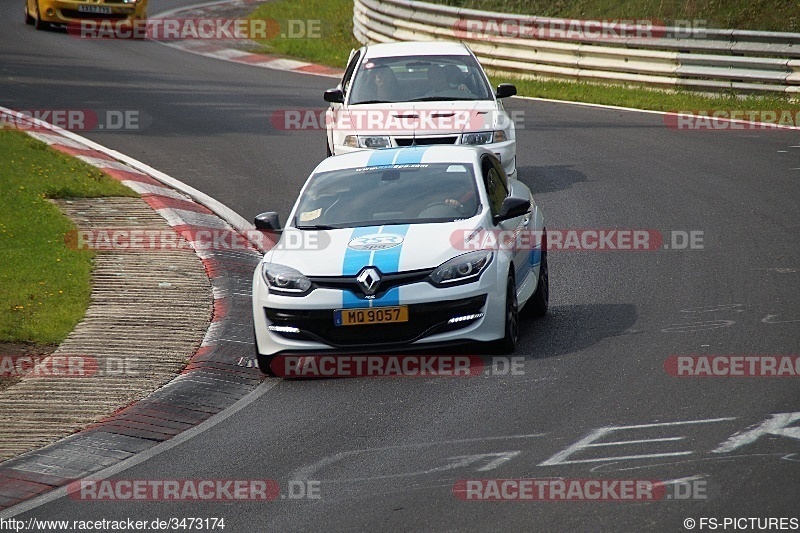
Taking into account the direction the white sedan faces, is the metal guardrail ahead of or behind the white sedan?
behind

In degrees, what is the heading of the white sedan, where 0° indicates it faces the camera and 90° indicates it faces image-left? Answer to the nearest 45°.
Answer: approximately 0°

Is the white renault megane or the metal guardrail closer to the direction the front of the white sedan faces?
the white renault megane

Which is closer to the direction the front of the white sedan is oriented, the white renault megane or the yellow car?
the white renault megane

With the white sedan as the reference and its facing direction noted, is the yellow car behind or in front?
behind

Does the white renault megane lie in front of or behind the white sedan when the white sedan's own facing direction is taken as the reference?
in front

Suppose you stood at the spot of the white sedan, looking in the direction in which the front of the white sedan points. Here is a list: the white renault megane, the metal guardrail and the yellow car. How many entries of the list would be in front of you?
1
